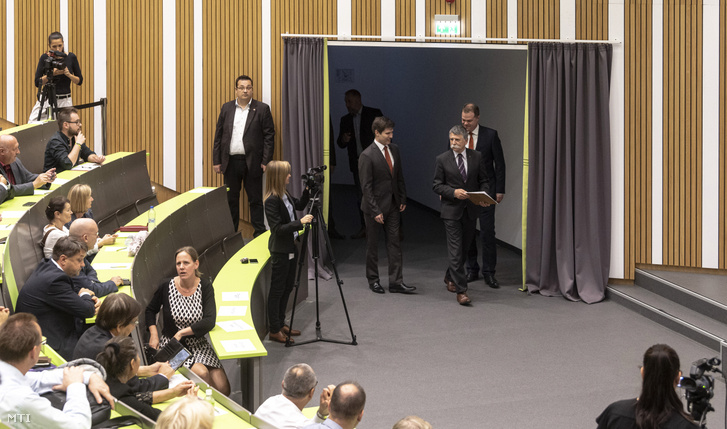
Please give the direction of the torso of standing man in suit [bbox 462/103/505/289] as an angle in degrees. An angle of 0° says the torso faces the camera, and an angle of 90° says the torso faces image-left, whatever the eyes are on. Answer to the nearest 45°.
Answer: approximately 0°

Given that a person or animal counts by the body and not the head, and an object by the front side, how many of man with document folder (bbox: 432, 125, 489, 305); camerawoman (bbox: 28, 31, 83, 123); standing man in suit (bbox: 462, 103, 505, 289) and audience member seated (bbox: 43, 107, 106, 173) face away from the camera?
0

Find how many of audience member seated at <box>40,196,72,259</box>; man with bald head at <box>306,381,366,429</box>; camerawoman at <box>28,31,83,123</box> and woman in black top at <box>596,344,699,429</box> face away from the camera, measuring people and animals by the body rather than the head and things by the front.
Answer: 2

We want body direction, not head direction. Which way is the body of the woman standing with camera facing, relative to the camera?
to the viewer's right

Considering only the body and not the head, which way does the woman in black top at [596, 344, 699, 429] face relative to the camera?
away from the camera

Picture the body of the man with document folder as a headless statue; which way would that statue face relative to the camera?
toward the camera

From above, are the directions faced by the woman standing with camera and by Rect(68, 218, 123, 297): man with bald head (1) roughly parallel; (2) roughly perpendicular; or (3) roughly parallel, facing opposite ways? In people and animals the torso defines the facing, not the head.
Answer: roughly parallel

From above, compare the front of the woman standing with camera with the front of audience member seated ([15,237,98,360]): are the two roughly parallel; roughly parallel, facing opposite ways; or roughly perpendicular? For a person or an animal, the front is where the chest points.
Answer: roughly parallel

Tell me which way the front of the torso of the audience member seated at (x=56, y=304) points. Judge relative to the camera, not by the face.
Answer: to the viewer's right

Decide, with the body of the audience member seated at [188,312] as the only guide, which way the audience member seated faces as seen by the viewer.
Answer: toward the camera

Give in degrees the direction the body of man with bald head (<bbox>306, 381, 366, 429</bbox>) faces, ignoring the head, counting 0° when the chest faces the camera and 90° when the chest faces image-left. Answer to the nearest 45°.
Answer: approximately 180°

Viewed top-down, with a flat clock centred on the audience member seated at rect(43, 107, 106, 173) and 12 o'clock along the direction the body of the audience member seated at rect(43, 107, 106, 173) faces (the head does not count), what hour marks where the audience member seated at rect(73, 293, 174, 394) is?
the audience member seated at rect(73, 293, 174, 394) is roughly at 3 o'clock from the audience member seated at rect(43, 107, 106, 173).

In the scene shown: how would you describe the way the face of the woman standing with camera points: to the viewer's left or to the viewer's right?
to the viewer's right

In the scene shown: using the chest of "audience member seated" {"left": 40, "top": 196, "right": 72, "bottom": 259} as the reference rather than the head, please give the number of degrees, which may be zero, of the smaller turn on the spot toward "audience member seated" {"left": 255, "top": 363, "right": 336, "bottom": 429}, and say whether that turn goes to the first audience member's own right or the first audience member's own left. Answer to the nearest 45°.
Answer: approximately 90° to the first audience member's own right

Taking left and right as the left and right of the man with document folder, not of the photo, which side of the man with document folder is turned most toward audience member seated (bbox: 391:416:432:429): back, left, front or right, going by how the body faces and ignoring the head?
front

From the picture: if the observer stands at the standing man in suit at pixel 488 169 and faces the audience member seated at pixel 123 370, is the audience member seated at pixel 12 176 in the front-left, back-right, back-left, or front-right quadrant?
front-right

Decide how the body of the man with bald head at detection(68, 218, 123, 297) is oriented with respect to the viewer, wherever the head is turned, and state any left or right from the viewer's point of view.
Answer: facing to the right of the viewer

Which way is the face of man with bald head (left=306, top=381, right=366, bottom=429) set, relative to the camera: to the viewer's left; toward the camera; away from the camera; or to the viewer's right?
away from the camera
